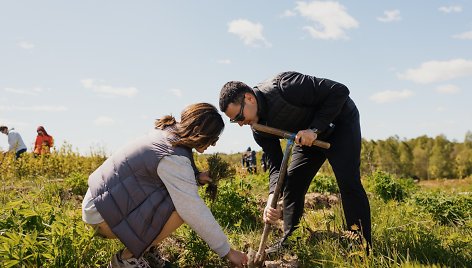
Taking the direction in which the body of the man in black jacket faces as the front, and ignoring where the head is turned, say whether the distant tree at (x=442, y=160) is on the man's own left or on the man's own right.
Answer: on the man's own right

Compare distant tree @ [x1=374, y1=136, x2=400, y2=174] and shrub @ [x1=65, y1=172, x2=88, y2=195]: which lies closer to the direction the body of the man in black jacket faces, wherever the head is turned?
the shrub

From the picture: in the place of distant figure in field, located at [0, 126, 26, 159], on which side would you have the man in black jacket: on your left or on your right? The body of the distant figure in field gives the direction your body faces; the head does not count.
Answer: on your left

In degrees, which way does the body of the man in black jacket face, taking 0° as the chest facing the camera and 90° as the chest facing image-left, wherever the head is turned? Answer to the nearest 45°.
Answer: approximately 90°

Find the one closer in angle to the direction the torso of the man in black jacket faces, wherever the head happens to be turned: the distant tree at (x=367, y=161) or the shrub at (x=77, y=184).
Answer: the shrub

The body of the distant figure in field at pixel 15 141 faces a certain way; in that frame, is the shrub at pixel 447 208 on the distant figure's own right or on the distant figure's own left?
on the distant figure's own left

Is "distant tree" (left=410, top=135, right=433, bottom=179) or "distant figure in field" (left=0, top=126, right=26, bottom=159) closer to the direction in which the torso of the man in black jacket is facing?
the distant figure in field
